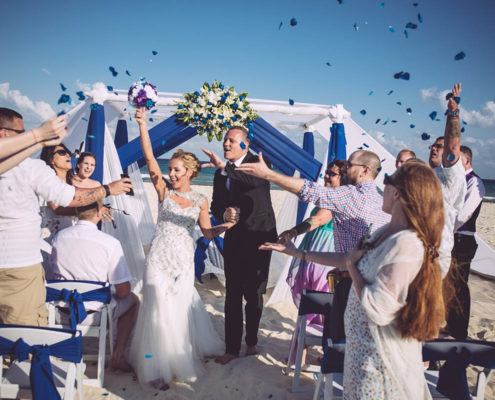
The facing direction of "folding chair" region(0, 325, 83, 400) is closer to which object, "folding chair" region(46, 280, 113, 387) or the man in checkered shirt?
the folding chair

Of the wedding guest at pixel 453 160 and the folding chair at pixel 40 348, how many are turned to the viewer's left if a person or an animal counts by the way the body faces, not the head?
1

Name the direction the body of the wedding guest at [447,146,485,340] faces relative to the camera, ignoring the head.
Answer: to the viewer's left

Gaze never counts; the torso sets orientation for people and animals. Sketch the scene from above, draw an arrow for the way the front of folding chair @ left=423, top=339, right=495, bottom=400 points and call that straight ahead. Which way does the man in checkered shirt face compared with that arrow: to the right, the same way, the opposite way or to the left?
to the left

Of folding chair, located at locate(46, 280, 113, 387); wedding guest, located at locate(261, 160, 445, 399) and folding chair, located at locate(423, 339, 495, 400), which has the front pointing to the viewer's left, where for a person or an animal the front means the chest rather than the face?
the wedding guest

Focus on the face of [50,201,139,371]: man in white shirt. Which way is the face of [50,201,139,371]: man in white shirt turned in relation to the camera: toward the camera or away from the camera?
away from the camera

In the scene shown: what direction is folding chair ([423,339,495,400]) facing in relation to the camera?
away from the camera

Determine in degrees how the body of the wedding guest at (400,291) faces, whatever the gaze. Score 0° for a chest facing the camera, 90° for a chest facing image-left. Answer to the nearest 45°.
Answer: approximately 90°

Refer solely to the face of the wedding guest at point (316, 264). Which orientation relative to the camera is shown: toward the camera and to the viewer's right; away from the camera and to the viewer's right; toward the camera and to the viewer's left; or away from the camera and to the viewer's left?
toward the camera and to the viewer's left

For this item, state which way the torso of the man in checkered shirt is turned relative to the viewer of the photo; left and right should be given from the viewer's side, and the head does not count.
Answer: facing to the left of the viewer

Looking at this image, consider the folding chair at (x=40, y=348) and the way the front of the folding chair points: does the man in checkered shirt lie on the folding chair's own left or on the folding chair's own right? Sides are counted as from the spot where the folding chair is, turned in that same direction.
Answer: on the folding chair's own right

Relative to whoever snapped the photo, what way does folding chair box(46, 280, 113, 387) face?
facing away from the viewer

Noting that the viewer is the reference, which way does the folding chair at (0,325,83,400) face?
facing away from the viewer

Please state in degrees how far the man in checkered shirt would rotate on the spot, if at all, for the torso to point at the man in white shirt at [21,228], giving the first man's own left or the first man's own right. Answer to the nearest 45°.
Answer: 0° — they already face them

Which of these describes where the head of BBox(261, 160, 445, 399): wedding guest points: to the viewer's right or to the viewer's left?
to the viewer's left

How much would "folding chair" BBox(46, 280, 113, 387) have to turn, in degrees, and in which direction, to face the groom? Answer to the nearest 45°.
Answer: approximately 90° to its right
